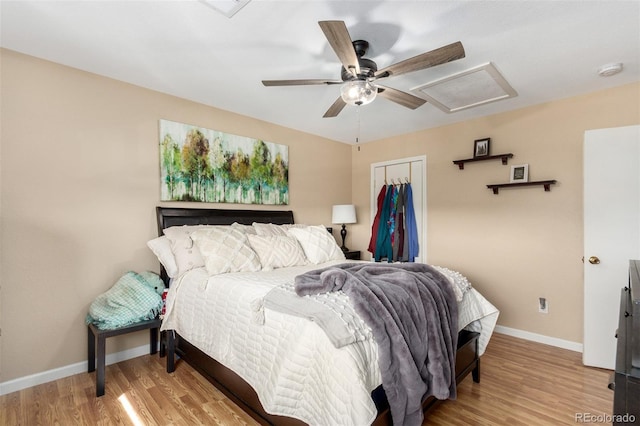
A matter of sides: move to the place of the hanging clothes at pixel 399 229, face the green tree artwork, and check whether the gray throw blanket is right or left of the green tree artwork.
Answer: left

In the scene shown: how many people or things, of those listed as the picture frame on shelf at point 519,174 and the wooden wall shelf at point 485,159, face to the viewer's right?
0

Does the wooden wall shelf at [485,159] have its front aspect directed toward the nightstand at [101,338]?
yes

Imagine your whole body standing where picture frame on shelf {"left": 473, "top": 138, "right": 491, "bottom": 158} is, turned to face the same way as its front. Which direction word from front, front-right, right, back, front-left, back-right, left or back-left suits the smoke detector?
left

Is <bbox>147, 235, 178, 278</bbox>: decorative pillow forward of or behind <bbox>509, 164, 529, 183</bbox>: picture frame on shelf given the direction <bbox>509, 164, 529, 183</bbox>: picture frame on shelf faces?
forward

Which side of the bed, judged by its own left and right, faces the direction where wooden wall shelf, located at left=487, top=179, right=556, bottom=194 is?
left

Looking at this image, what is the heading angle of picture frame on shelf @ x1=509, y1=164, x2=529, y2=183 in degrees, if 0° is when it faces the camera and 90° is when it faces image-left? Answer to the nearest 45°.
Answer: approximately 45°

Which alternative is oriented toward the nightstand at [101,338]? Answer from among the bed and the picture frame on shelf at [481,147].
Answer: the picture frame on shelf

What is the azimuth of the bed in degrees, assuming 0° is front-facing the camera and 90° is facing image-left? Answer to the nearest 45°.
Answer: approximately 315°
